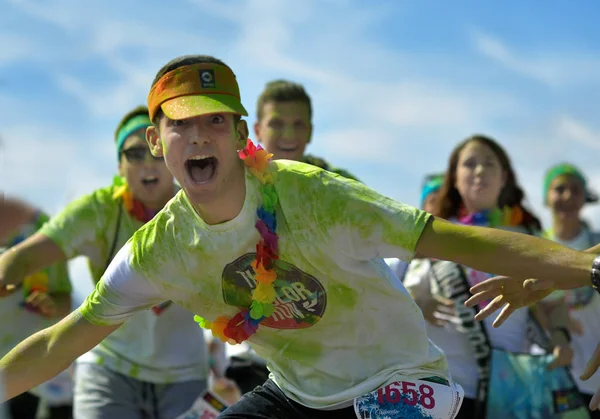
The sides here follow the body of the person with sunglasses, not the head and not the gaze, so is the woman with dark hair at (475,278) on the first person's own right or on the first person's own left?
on the first person's own left

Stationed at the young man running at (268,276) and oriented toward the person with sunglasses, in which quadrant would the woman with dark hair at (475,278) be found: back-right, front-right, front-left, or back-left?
front-right

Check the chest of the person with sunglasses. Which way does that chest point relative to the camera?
toward the camera

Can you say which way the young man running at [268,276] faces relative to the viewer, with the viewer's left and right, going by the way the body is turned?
facing the viewer

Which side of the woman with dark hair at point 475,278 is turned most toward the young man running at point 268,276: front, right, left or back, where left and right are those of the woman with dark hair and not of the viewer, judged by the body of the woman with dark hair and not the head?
front

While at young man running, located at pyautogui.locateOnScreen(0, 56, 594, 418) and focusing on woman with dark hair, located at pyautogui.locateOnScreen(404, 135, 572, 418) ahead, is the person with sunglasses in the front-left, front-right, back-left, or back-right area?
front-left

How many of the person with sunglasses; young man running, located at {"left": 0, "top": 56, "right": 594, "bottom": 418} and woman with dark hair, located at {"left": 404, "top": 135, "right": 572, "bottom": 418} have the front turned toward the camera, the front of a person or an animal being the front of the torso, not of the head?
3

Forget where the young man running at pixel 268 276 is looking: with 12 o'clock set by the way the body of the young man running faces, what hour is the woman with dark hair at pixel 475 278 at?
The woman with dark hair is roughly at 7 o'clock from the young man running.

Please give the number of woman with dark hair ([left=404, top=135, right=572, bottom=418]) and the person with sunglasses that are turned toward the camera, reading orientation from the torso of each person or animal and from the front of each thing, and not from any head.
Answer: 2

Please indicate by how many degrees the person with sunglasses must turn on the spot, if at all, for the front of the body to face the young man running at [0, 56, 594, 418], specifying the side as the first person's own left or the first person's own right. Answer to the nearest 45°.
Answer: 0° — they already face them

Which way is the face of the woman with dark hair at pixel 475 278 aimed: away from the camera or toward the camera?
toward the camera

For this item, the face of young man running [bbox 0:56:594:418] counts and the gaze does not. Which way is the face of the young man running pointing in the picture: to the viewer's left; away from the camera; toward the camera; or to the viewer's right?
toward the camera

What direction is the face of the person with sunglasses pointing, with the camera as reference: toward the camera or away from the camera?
toward the camera

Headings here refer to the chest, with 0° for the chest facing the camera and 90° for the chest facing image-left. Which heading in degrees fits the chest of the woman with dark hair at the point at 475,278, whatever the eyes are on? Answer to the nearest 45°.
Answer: approximately 0°
